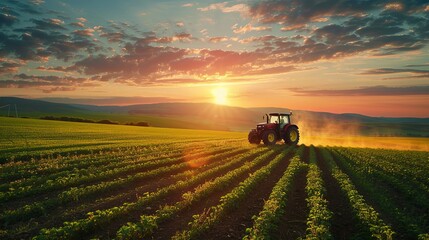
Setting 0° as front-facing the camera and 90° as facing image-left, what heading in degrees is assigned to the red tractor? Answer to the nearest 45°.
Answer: approximately 45°
